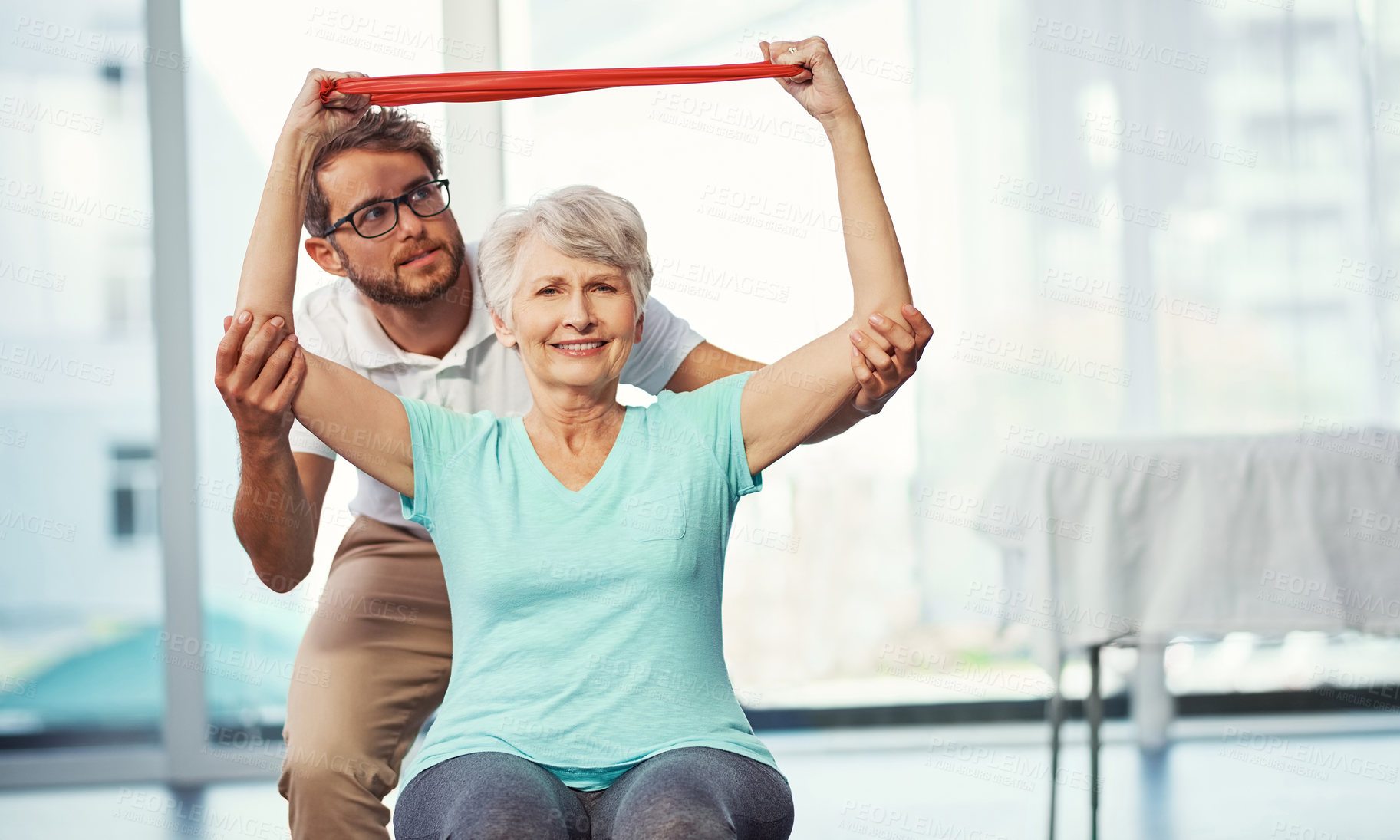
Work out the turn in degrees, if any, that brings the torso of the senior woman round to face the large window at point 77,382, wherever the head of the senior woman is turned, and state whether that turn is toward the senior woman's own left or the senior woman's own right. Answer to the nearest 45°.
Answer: approximately 135° to the senior woman's own right

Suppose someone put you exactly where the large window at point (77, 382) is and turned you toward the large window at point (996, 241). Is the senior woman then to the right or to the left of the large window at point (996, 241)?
right

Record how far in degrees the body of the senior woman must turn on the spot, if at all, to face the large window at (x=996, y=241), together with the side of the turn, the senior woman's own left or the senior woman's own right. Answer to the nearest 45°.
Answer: approximately 135° to the senior woman's own left

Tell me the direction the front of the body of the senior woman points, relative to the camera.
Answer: toward the camera

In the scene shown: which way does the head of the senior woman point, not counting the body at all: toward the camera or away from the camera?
toward the camera
